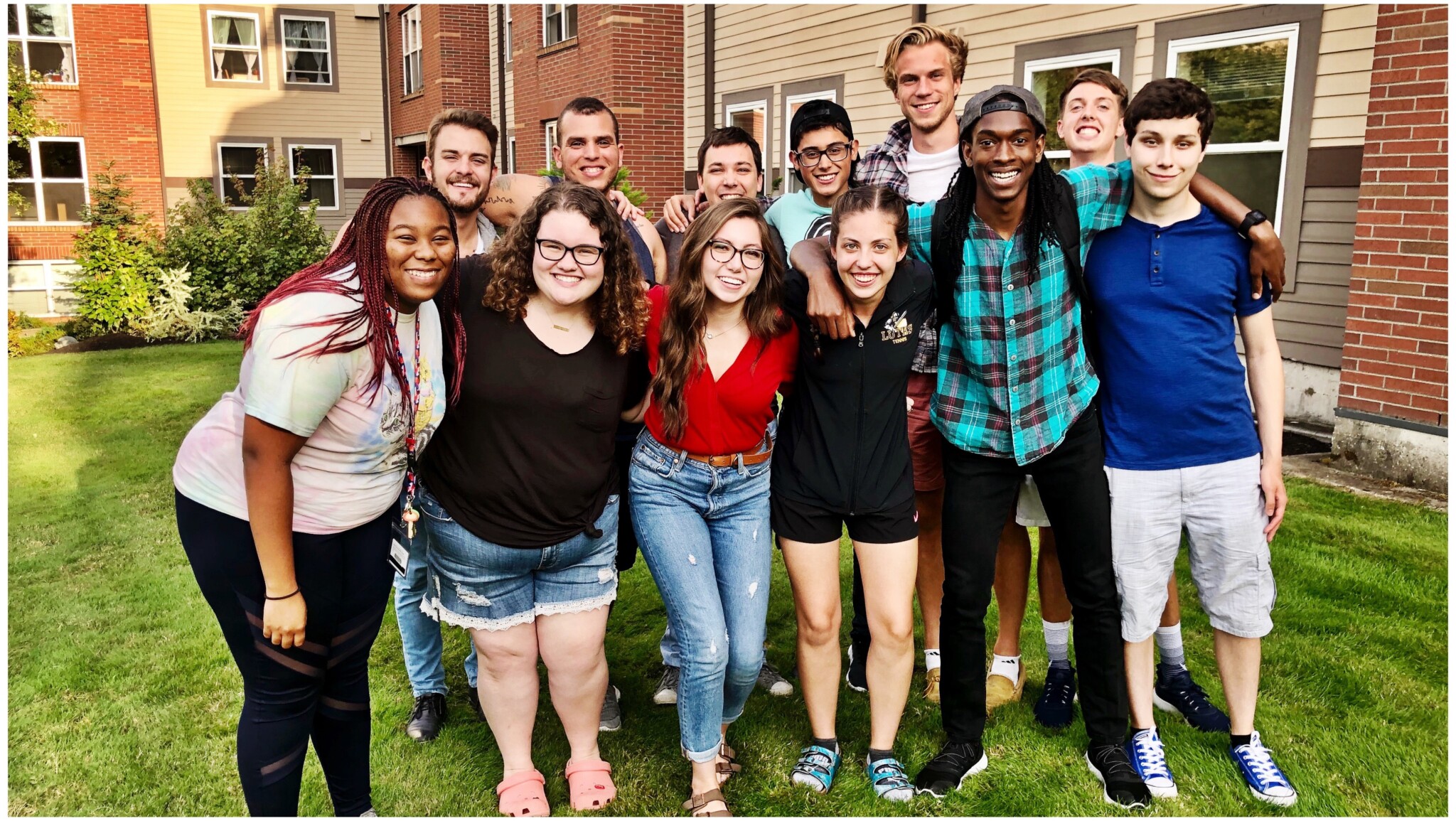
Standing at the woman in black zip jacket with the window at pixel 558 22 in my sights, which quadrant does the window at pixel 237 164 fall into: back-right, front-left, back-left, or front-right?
front-left

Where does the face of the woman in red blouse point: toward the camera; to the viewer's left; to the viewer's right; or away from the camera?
toward the camera

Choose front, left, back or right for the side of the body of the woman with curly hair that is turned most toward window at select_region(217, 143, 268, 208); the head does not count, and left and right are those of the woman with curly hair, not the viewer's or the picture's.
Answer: back

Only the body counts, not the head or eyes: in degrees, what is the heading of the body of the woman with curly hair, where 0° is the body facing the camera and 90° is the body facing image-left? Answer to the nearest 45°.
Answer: approximately 0°

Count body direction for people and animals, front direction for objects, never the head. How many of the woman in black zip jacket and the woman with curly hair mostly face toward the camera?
2

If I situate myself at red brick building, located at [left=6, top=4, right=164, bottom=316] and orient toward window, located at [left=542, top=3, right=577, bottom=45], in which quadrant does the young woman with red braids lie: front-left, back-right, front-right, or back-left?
front-right

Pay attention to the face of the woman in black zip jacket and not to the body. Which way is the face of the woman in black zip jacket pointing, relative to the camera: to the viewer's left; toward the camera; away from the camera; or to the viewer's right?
toward the camera

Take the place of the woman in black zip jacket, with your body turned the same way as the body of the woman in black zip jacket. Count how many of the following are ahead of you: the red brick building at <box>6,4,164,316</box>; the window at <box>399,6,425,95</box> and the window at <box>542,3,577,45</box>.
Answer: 0

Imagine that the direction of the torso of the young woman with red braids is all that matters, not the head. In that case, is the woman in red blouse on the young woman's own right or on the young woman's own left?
on the young woman's own left

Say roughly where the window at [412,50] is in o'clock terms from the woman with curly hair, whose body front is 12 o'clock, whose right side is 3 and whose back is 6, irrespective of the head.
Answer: The window is roughly at 6 o'clock from the woman with curly hair.

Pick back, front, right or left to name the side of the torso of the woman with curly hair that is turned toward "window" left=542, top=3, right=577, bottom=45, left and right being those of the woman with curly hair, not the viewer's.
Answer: back

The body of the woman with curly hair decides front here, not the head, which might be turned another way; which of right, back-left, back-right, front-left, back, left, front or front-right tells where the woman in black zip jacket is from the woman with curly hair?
left

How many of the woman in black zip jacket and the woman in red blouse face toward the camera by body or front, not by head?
2

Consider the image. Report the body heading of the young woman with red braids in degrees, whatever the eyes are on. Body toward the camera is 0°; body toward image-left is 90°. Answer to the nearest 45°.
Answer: approximately 315°

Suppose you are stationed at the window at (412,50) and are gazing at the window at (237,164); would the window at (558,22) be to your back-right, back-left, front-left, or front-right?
back-left

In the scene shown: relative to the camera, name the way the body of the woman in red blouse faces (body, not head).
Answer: toward the camera
